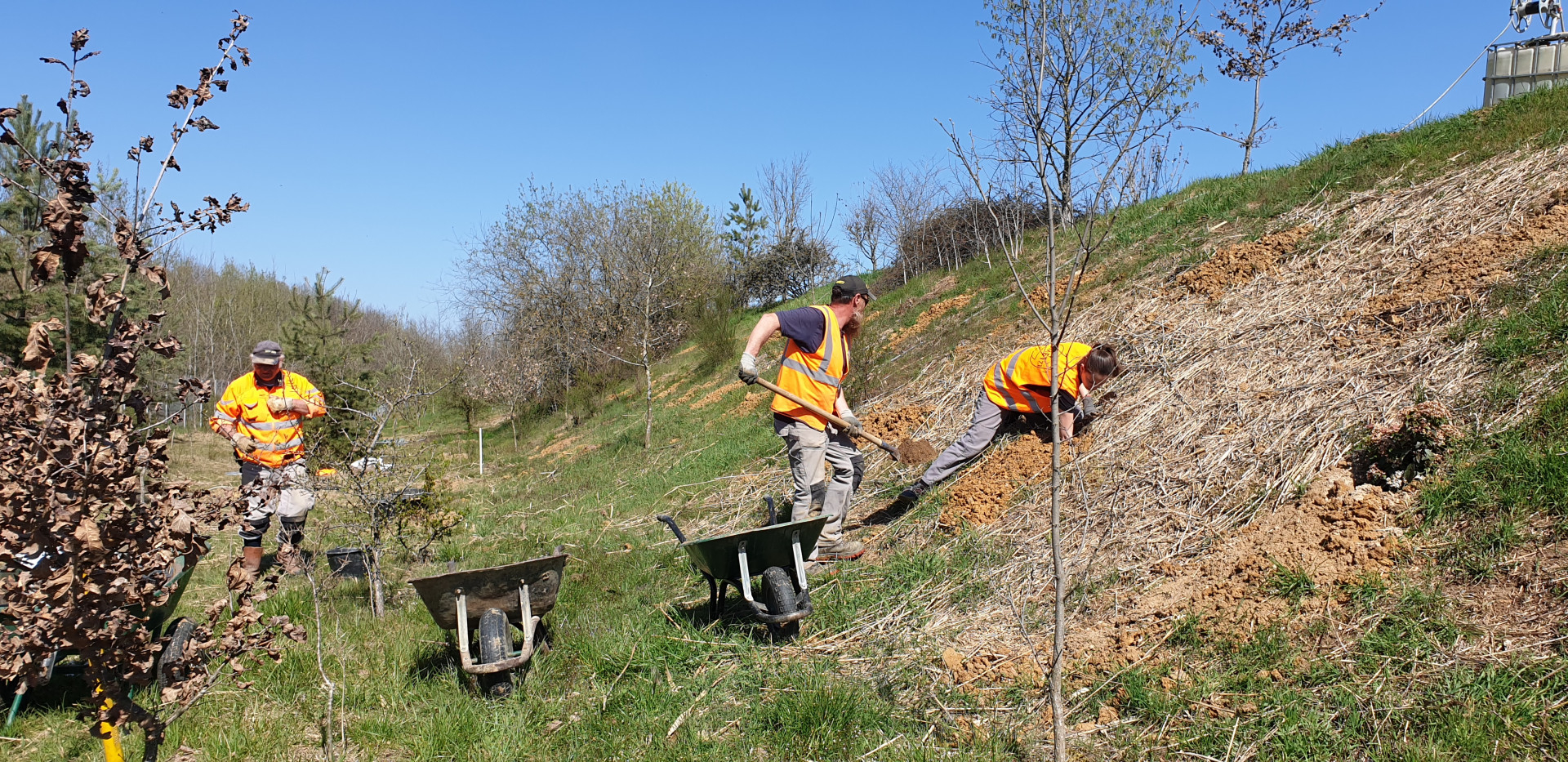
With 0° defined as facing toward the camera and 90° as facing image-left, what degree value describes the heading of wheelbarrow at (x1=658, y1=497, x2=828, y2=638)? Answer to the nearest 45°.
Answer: approximately 315°

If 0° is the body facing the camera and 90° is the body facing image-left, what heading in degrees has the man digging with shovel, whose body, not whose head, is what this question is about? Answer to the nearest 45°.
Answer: approximately 270°

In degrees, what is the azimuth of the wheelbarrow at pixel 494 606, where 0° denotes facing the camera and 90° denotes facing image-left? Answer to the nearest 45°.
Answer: approximately 0°

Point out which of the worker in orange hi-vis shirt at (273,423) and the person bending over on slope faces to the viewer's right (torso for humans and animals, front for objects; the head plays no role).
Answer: the person bending over on slope

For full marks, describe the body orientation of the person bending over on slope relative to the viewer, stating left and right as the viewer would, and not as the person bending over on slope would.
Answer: facing to the right of the viewer

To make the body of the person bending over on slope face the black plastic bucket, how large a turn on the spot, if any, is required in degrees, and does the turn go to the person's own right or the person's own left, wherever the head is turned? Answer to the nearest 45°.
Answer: approximately 180°

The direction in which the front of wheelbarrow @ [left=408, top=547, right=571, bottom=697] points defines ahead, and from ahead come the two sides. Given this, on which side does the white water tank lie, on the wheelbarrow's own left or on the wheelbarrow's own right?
on the wheelbarrow's own left

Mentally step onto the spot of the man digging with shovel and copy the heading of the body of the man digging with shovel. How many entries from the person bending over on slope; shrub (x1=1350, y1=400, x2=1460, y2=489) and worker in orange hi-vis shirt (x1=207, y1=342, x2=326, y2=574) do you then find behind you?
1

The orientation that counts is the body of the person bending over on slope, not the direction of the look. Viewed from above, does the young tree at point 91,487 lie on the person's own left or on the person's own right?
on the person's own right

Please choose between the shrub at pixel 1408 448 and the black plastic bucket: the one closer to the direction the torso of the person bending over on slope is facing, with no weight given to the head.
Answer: the shrub
